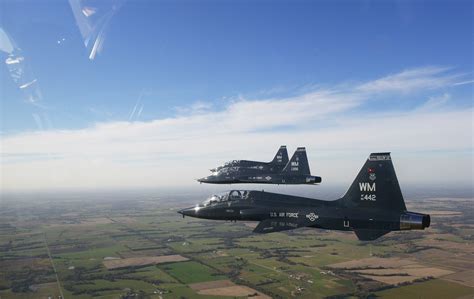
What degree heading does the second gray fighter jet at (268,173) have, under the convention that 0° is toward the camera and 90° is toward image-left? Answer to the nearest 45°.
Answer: approximately 90°

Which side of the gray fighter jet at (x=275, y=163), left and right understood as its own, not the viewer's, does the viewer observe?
left

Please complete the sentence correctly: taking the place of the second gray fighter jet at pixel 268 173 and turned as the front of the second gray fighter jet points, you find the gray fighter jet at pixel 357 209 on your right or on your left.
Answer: on your left

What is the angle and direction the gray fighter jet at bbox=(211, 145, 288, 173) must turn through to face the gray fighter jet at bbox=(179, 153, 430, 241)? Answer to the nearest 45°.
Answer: approximately 90° to its left
